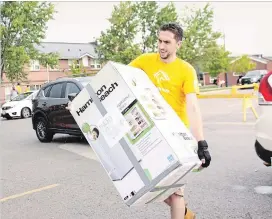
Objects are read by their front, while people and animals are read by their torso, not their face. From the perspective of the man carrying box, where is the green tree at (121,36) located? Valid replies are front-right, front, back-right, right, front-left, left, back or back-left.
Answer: back-right

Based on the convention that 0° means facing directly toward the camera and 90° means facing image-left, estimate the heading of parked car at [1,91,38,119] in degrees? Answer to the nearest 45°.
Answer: approximately 45°

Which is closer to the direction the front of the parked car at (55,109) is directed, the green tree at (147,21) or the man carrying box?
the man carrying box

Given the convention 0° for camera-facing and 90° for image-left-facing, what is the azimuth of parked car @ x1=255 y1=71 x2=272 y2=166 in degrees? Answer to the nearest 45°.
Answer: approximately 225°
